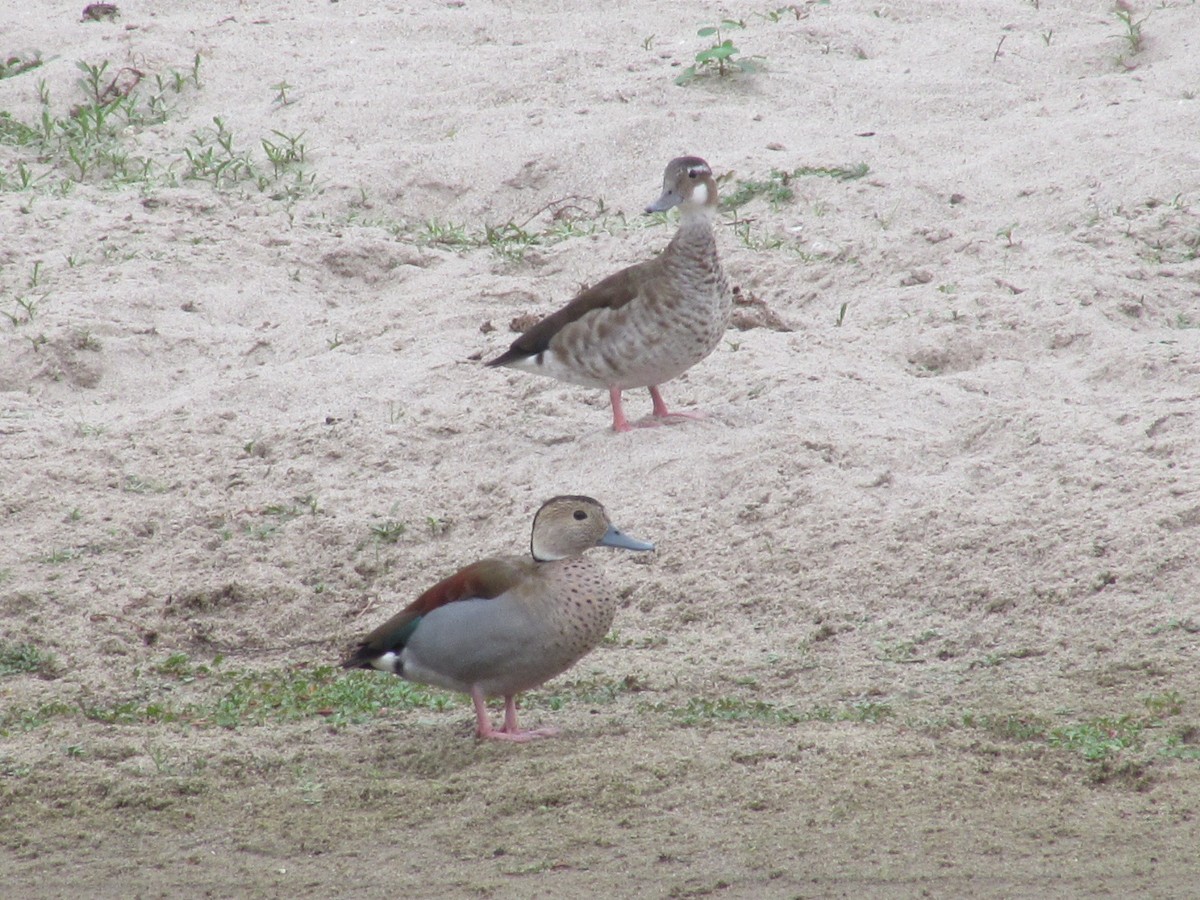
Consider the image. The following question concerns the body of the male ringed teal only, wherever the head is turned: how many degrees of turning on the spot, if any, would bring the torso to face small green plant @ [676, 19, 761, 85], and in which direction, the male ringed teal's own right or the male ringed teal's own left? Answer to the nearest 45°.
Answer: approximately 90° to the male ringed teal's own left

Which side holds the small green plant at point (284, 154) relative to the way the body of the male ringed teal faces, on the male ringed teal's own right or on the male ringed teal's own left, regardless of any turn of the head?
on the male ringed teal's own left

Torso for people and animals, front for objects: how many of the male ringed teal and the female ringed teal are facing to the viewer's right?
2

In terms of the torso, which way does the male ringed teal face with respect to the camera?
to the viewer's right

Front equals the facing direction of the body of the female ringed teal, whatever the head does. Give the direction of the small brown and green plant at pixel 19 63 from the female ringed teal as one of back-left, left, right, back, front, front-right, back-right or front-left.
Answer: back-left

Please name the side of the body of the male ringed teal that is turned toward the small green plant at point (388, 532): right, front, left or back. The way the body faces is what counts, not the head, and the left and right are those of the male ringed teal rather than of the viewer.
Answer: left

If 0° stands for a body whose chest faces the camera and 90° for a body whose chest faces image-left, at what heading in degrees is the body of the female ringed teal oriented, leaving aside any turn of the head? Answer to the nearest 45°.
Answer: approximately 270°

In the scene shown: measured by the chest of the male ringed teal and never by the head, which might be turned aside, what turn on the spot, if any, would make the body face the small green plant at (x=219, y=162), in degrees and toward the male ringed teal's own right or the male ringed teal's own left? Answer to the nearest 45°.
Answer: approximately 90° to the male ringed teal's own left
